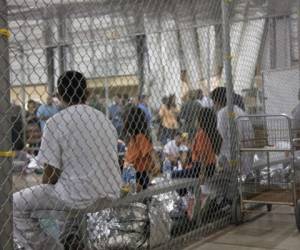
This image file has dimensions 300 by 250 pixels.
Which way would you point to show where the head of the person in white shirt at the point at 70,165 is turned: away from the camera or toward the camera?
away from the camera

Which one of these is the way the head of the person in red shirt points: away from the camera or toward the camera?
away from the camera

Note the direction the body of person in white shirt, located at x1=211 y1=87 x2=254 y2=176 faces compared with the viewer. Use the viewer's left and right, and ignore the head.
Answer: facing away from the viewer and to the left of the viewer

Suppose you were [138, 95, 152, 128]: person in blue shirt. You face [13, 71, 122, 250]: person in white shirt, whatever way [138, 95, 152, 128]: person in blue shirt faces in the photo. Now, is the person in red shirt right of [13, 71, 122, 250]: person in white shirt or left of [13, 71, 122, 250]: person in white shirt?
left

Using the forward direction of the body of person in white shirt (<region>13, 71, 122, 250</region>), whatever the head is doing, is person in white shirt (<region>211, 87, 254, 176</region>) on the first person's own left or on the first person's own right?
on the first person's own right

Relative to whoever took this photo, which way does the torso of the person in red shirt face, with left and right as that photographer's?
facing away from the viewer and to the left of the viewer

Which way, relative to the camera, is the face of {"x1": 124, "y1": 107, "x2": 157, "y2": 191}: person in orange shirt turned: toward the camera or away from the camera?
away from the camera

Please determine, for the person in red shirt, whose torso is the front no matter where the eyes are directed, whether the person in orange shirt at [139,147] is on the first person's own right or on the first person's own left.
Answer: on the first person's own left

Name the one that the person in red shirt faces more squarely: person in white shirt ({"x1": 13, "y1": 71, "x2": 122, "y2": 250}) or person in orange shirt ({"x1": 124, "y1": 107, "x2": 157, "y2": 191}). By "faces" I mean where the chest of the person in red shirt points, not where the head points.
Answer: the person in orange shirt

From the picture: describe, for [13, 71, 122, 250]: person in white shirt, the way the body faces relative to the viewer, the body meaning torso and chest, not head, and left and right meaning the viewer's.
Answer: facing away from the viewer and to the left of the viewer
